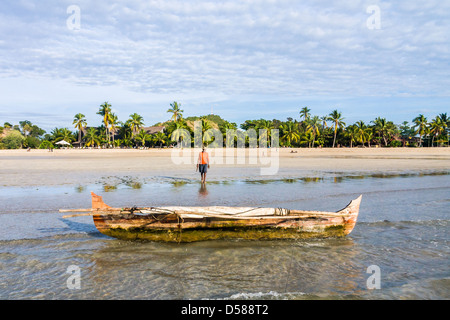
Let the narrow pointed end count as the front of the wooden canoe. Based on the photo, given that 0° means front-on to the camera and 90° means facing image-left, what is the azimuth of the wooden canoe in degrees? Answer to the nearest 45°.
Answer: approximately 270°
